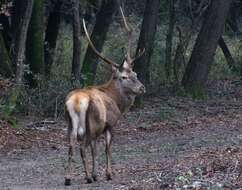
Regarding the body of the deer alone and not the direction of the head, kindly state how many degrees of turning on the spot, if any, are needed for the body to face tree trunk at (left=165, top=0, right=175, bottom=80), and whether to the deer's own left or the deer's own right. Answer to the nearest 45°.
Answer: approximately 45° to the deer's own left

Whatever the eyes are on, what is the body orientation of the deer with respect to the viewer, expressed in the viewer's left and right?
facing away from the viewer and to the right of the viewer

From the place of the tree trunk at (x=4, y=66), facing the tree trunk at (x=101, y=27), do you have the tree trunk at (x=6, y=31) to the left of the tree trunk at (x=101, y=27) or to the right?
left

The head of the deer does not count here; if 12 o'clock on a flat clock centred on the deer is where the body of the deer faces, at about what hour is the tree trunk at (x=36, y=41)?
The tree trunk is roughly at 10 o'clock from the deer.

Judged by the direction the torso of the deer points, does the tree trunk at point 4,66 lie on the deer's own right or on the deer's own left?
on the deer's own left

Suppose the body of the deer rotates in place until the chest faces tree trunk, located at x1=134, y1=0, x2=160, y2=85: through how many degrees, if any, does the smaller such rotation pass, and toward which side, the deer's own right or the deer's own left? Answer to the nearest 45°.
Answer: approximately 45° to the deer's own left

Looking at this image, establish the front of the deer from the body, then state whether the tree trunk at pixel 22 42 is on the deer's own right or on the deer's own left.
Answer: on the deer's own left

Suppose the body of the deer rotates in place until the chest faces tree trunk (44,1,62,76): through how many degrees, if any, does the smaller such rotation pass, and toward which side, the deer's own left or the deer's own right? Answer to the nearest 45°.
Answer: approximately 45° to the deer's own left

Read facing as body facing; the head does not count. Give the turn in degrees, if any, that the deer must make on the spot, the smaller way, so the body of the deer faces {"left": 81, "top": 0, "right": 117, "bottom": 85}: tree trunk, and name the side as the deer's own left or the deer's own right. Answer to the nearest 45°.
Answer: approximately 45° to the deer's own left

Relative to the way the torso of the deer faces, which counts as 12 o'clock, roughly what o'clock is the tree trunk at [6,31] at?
The tree trunk is roughly at 10 o'clock from the deer.
